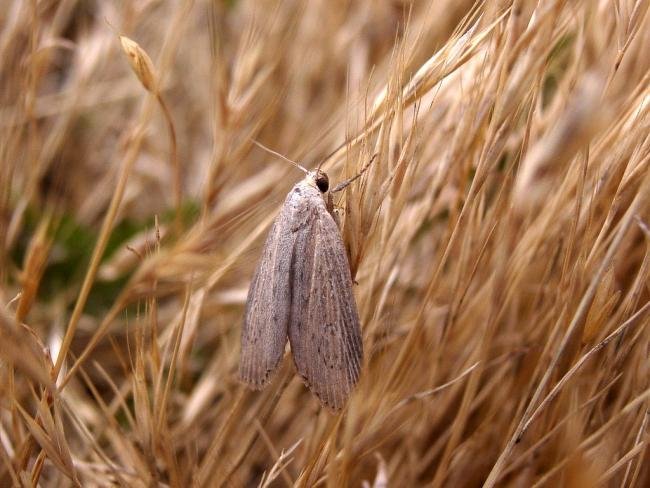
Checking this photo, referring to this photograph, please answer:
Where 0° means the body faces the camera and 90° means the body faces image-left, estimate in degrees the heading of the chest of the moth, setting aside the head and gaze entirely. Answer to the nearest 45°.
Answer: approximately 180°
